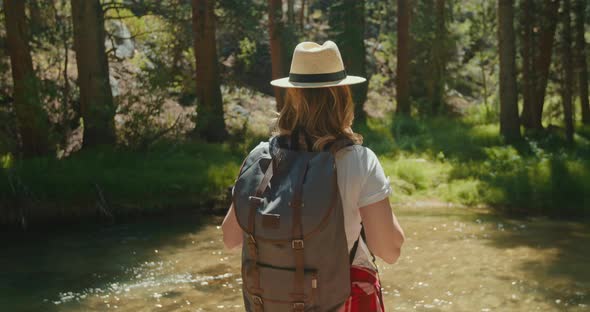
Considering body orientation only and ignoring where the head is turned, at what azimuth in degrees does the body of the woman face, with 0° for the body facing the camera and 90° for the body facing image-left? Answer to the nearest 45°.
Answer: approximately 225°

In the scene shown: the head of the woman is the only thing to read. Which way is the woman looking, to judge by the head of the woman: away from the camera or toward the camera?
away from the camera
